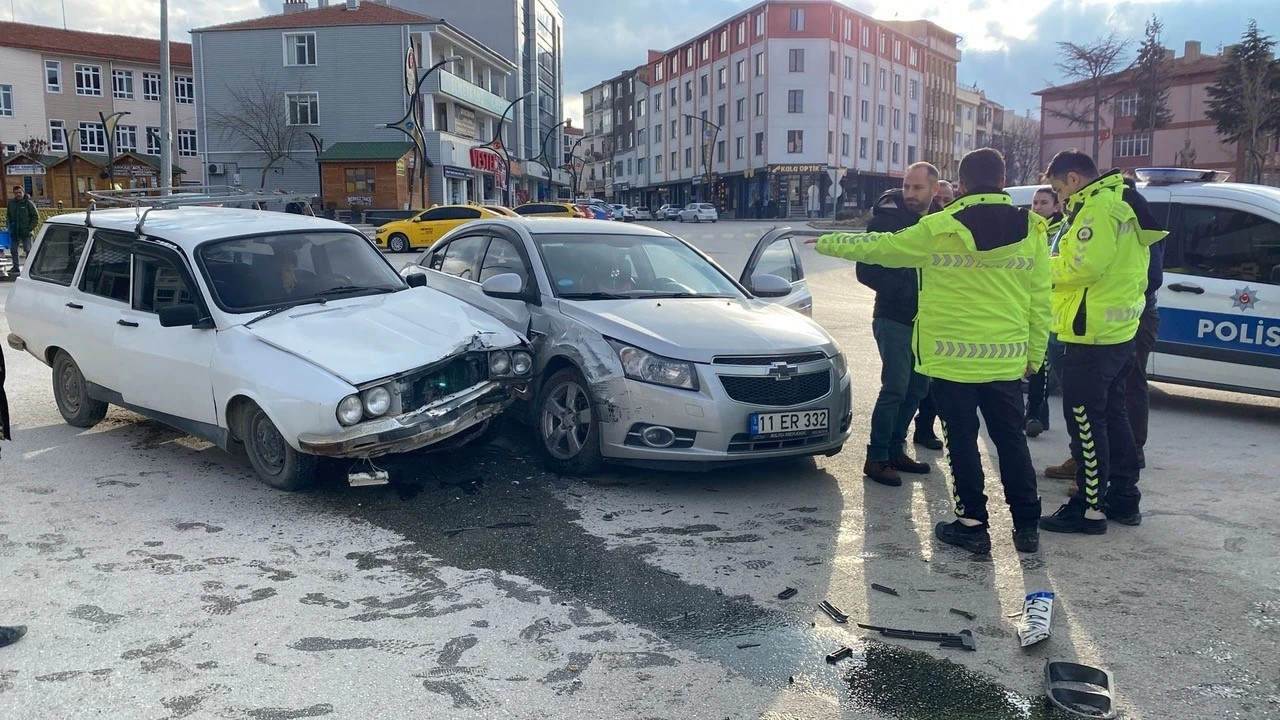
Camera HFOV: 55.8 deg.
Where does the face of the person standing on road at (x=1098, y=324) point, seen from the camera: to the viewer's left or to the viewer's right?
to the viewer's left

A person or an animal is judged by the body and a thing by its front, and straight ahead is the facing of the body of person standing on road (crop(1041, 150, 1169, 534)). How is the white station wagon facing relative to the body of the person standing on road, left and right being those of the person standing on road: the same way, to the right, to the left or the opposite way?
the opposite way

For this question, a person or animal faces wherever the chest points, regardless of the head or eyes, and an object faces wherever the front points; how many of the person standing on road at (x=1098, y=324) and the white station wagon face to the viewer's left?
1

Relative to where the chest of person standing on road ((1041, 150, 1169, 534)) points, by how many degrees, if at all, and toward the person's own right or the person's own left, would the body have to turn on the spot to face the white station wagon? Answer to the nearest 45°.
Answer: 0° — they already face it

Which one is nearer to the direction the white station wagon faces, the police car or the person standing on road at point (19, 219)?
the police car

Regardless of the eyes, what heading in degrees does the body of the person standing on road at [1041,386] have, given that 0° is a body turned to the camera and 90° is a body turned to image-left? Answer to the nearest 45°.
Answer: approximately 45°

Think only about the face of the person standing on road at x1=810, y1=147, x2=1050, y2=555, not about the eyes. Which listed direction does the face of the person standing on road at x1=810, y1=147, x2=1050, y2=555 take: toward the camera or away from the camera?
away from the camera

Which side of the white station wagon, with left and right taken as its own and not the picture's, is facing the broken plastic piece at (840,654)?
front

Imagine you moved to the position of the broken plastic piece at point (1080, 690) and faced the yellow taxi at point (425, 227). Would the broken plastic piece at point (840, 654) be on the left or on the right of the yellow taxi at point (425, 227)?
left

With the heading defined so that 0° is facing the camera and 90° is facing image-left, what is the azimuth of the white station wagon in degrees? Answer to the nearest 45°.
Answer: approximately 315°

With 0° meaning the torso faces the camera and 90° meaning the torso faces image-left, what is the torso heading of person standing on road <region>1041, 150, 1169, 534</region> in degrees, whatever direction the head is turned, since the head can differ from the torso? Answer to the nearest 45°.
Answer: approximately 90°

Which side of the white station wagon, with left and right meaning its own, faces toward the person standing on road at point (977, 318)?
front

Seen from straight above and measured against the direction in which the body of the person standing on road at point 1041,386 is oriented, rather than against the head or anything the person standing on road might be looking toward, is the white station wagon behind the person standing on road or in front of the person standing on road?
in front
